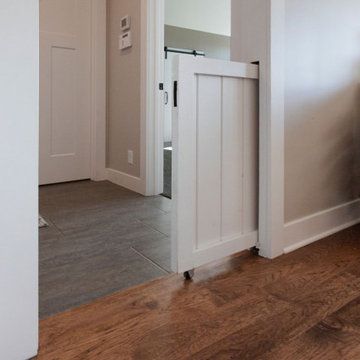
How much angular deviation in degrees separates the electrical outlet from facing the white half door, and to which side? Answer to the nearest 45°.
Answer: approximately 45° to its left

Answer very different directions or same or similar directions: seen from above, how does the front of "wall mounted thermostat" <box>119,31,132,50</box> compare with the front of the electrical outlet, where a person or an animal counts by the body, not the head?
same or similar directions

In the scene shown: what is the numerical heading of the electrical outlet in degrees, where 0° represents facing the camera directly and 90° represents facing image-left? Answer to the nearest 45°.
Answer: approximately 45°

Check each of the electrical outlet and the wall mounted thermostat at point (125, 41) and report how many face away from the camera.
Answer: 0

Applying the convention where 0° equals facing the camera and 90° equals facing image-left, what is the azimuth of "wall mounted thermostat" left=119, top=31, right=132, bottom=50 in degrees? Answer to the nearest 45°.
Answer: approximately 45°

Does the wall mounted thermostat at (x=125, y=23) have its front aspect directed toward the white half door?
no

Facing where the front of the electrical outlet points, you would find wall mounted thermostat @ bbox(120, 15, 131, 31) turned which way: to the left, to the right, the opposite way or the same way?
the same way
